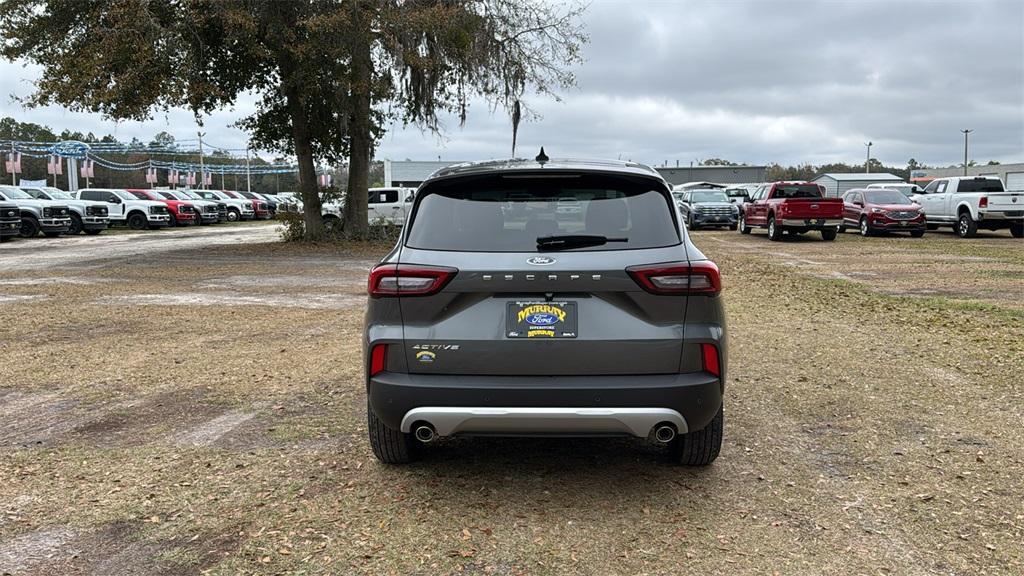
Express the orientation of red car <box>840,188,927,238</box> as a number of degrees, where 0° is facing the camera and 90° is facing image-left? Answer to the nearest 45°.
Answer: approximately 315°

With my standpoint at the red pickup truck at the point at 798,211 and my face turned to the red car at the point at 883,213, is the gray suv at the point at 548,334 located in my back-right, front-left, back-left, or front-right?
back-right

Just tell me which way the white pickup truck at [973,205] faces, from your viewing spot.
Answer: facing away from the viewer and to the left of the viewer

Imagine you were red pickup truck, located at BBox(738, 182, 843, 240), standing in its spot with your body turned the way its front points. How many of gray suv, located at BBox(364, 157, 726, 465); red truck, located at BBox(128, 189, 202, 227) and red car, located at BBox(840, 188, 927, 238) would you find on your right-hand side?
1

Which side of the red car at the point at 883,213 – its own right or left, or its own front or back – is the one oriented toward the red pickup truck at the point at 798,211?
right

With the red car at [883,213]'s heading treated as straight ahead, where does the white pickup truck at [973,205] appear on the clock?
The white pickup truck is roughly at 10 o'clock from the red car.

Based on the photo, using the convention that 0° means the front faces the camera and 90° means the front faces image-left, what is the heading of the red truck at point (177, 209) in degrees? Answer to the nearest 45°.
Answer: approximately 315°

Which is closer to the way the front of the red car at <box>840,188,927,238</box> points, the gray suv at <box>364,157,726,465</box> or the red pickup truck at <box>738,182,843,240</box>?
the gray suv

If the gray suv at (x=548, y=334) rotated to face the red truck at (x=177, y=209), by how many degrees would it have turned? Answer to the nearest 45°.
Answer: approximately 45° to its left

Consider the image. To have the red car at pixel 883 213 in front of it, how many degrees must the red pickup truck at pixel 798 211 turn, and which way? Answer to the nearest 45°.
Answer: approximately 90° to its right

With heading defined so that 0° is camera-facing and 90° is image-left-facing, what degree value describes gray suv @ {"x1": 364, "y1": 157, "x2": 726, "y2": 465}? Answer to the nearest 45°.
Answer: approximately 180°

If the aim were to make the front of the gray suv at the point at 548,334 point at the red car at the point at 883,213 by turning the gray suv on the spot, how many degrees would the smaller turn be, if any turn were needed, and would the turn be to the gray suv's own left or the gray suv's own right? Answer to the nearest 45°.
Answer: approximately 45° to the gray suv's own right

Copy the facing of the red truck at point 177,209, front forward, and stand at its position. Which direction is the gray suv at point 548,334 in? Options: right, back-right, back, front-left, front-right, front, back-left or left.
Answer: front-right

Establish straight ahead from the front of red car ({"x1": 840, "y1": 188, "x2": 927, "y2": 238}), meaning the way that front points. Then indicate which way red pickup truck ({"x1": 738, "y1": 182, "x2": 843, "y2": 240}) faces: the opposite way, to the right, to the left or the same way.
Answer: the opposite way
